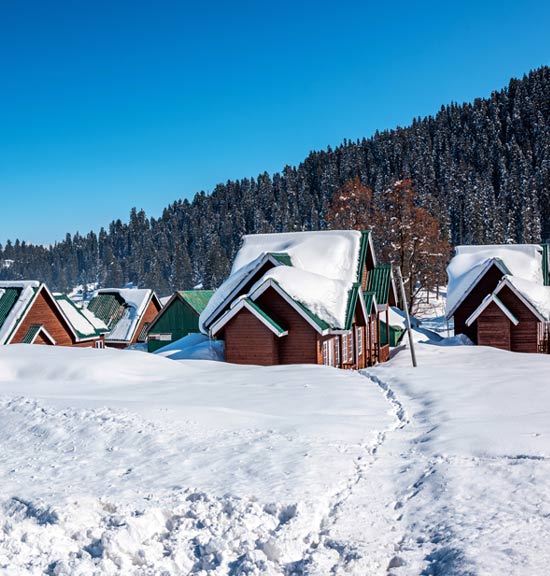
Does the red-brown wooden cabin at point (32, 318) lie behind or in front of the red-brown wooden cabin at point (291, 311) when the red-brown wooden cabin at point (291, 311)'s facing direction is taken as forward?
behind
